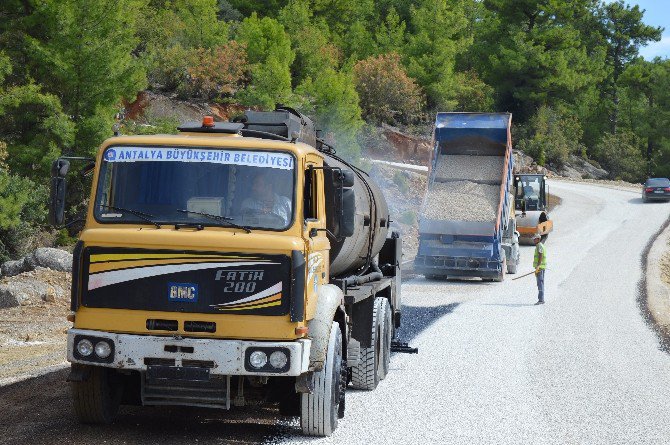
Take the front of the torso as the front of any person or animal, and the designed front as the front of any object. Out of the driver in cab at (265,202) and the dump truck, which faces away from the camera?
the dump truck

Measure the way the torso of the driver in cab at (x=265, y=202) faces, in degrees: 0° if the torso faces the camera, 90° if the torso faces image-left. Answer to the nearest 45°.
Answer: approximately 0°

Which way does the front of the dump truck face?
away from the camera

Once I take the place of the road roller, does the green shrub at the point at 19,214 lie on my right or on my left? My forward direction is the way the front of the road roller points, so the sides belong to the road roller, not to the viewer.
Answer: on my right

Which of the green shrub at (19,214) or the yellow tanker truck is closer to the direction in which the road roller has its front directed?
the yellow tanker truck

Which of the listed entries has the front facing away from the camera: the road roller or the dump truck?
the dump truck

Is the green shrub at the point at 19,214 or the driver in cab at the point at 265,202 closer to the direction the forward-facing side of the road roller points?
the driver in cab

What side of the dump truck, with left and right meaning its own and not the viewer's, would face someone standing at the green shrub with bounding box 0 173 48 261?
left
